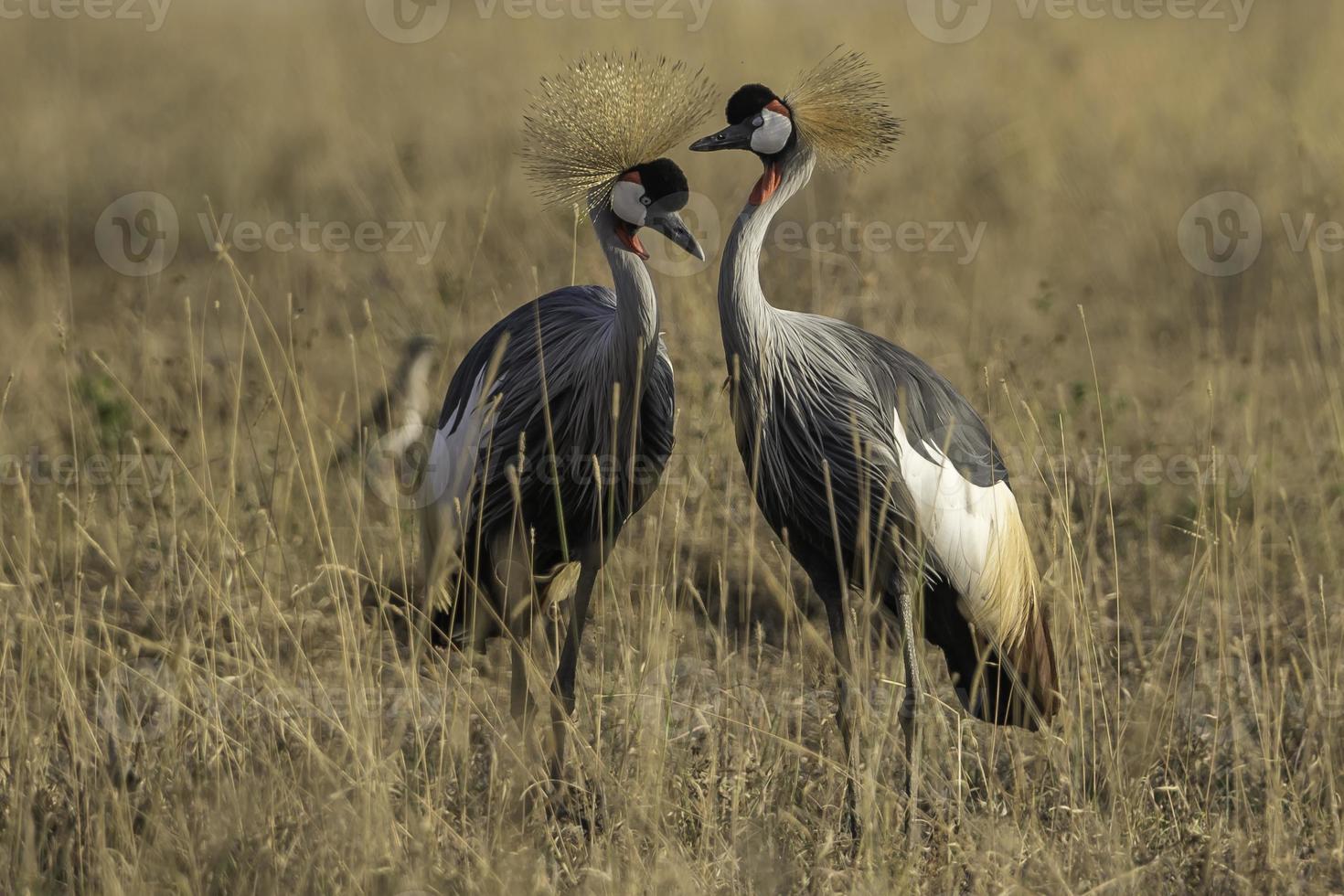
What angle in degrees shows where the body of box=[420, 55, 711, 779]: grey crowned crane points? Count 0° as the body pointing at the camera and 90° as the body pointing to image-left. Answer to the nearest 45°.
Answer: approximately 315°
